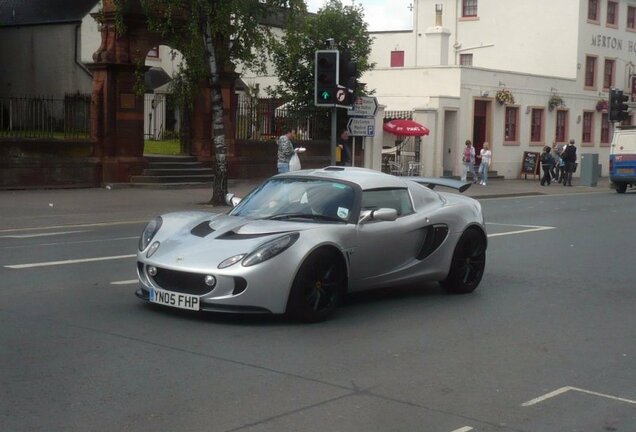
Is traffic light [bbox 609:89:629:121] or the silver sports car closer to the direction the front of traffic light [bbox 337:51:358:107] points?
the traffic light

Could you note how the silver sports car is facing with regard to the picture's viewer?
facing the viewer and to the left of the viewer

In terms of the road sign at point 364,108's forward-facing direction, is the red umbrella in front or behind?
behind

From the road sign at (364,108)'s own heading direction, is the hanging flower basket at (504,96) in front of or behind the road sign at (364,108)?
behind

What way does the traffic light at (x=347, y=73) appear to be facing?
to the viewer's right

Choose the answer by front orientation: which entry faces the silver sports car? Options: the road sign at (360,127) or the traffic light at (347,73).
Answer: the road sign

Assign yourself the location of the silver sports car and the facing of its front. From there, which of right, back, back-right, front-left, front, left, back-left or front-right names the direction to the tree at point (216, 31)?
back-right

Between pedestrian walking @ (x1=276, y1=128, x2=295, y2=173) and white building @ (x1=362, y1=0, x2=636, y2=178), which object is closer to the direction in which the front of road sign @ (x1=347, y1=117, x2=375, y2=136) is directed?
the pedestrian walking

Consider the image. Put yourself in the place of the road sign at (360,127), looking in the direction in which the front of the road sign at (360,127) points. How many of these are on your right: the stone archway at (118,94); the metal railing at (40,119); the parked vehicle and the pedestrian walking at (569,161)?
2

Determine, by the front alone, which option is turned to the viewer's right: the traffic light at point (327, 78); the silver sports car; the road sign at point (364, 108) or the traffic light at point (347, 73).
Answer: the traffic light at point (347, 73)
